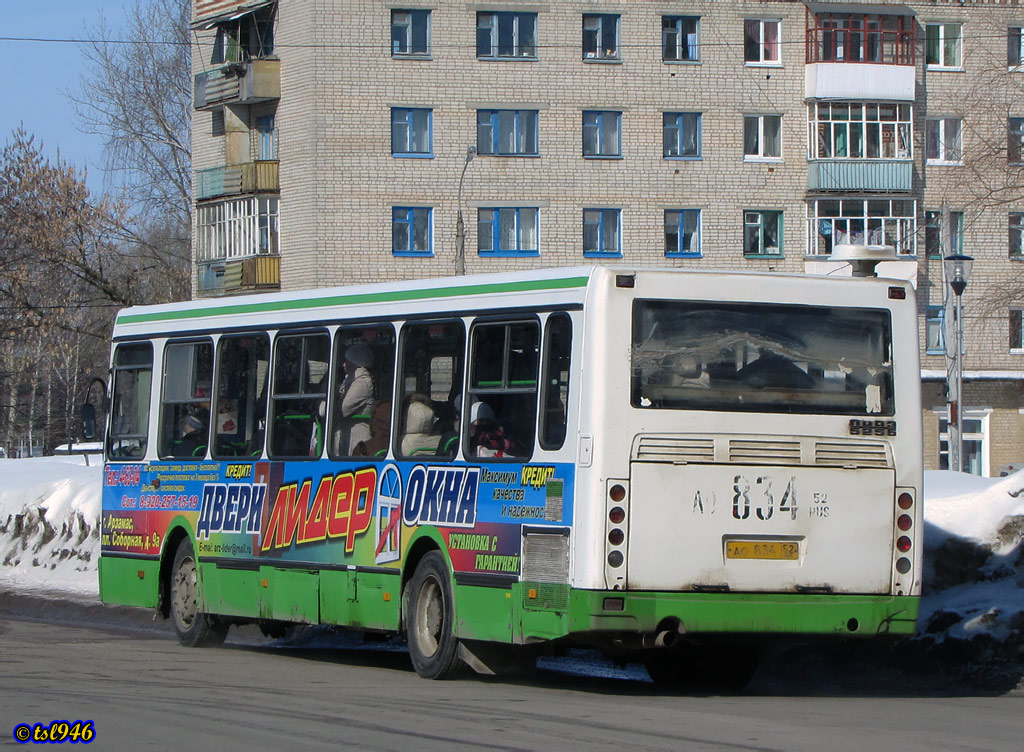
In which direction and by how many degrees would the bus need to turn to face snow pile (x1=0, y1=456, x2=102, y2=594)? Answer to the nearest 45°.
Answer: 0° — it already faces it

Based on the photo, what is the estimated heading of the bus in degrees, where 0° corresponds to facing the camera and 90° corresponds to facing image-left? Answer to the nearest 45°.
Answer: approximately 135°

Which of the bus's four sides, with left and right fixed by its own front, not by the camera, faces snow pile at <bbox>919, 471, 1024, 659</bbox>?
right

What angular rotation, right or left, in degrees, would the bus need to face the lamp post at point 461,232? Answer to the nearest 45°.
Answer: approximately 45° to its right
